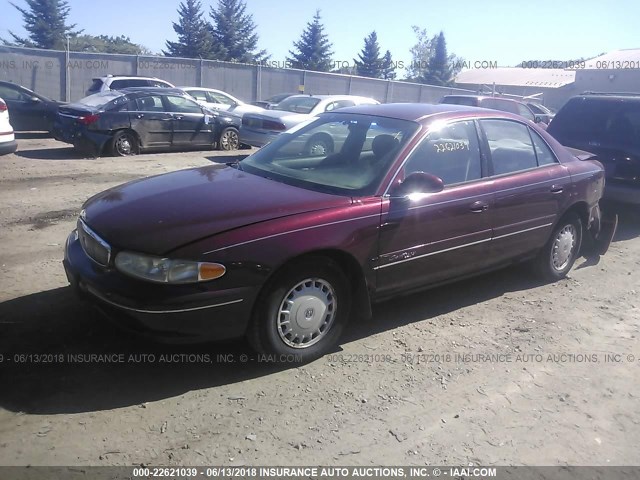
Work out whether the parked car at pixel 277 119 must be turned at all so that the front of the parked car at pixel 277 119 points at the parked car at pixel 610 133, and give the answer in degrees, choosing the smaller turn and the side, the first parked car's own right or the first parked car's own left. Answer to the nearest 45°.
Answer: approximately 90° to the first parked car's own right

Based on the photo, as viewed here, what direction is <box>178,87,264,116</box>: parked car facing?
to the viewer's right

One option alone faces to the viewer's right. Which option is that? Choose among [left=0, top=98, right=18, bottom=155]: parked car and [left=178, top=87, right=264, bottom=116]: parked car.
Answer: [left=178, top=87, right=264, bottom=116]: parked car

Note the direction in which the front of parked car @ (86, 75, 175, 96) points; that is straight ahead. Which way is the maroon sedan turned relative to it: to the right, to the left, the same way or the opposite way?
the opposite way

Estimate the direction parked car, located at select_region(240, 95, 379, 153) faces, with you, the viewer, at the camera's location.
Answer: facing away from the viewer and to the right of the viewer
